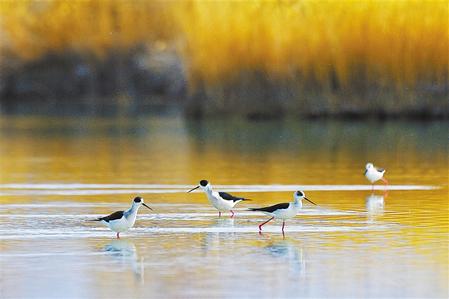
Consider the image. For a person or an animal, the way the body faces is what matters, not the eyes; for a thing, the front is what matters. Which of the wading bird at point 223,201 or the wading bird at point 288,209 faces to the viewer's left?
the wading bird at point 223,201

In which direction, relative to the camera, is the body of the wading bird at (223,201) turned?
to the viewer's left

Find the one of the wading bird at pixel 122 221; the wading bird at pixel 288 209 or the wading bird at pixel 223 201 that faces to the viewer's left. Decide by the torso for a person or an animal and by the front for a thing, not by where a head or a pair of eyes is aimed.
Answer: the wading bird at pixel 223 201

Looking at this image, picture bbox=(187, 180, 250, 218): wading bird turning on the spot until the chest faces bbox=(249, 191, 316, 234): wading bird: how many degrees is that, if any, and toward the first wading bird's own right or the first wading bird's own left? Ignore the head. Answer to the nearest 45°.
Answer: approximately 135° to the first wading bird's own left

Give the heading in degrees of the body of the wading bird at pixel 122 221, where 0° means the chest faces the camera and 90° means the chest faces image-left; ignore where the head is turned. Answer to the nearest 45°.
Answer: approximately 270°

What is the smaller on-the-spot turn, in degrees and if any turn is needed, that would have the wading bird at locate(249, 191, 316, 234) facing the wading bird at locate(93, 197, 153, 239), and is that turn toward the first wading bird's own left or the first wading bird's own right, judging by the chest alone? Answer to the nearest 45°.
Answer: approximately 180°

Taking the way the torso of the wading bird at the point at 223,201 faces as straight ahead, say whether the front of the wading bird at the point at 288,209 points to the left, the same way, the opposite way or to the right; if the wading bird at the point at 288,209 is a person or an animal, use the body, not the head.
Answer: the opposite way

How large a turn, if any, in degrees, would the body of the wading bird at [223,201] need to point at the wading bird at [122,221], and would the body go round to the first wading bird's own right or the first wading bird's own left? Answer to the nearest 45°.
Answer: approximately 45° to the first wading bird's own left

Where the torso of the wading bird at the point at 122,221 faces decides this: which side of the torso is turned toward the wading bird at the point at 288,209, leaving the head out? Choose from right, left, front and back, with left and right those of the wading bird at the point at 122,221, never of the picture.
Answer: front

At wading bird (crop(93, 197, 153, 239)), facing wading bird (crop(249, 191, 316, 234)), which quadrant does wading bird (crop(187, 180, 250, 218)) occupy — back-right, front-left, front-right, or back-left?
front-left

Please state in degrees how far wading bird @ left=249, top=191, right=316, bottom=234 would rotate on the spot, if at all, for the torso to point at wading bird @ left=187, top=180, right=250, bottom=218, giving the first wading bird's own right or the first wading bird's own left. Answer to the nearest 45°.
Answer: approximately 135° to the first wading bird's own left

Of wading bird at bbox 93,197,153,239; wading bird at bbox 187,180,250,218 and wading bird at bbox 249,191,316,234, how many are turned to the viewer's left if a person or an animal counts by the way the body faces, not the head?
1

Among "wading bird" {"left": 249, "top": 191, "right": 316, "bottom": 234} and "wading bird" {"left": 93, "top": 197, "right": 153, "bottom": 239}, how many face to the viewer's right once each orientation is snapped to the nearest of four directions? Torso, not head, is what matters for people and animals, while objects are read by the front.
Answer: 2

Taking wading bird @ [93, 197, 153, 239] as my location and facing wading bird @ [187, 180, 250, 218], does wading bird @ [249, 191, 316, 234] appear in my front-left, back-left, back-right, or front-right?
front-right

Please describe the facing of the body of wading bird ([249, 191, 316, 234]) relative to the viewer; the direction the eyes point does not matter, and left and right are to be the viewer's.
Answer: facing to the right of the viewer
